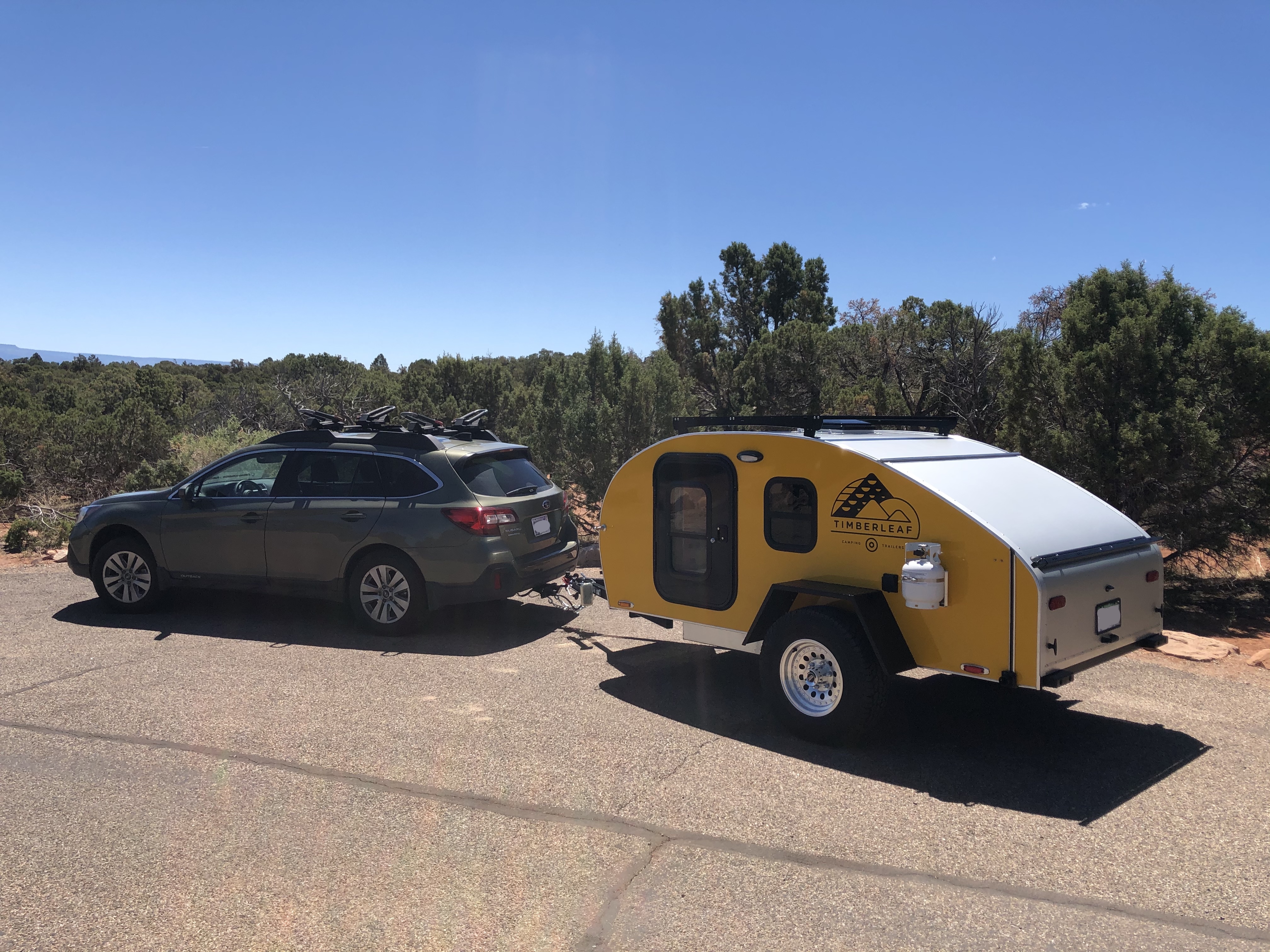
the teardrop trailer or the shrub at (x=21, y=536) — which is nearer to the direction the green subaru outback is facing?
the shrub

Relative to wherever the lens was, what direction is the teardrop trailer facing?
facing away from the viewer and to the left of the viewer

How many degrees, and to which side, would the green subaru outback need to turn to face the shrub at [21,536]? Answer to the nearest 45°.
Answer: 0° — it already faces it

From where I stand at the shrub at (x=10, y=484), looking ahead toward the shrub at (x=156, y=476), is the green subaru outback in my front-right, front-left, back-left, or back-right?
front-right

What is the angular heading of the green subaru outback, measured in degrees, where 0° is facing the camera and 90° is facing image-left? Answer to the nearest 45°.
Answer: approximately 135°

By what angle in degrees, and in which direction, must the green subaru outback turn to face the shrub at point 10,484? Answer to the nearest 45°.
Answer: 0° — it already faces it

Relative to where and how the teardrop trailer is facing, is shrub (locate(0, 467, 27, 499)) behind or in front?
in front

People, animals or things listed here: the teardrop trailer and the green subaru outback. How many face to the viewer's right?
0
